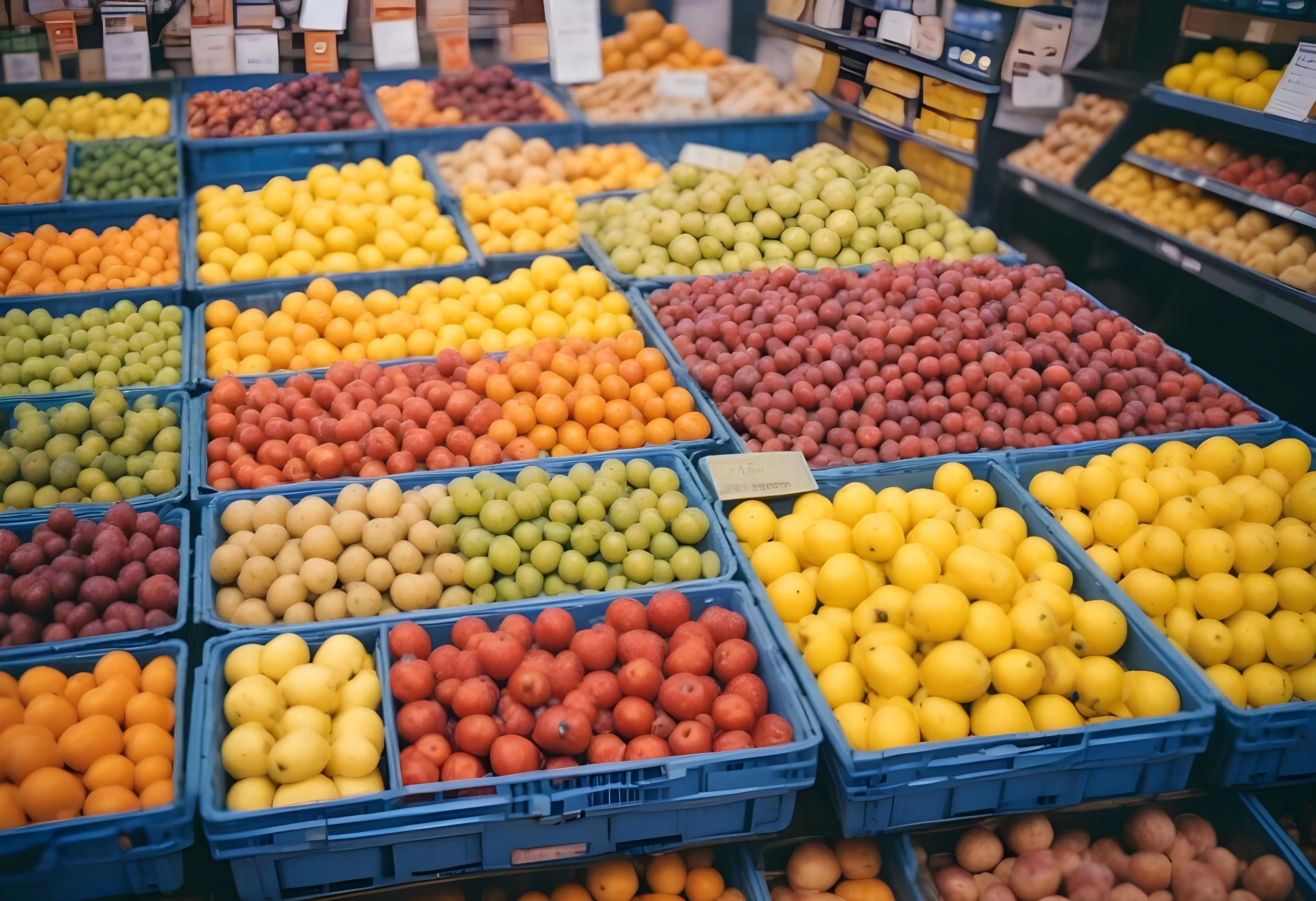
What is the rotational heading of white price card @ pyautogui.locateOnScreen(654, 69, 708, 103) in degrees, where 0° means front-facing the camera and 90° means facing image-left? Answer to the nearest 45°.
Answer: approximately 0°

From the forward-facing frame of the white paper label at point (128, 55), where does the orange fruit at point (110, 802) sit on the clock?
The orange fruit is roughly at 12 o'clock from the white paper label.

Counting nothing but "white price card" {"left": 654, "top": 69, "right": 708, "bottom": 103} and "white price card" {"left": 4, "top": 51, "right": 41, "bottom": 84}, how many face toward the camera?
2

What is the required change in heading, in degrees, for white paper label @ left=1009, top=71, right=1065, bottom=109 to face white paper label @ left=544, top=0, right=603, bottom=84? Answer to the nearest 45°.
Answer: approximately 45° to its right

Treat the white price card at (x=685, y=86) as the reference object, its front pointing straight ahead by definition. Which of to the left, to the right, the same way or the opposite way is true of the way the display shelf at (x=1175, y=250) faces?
to the right

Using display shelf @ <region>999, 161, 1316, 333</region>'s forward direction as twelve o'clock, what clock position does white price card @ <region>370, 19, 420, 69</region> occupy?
The white price card is roughly at 1 o'clock from the display shelf.

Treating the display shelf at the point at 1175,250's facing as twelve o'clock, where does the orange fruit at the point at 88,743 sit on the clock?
The orange fruit is roughly at 11 o'clock from the display shelf.

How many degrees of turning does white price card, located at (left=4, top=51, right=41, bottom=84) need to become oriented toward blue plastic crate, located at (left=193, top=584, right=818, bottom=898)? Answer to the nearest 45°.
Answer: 0° — it already faces it

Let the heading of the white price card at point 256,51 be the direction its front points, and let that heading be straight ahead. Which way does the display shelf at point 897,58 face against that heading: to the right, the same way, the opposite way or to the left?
to the right
